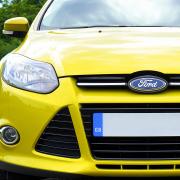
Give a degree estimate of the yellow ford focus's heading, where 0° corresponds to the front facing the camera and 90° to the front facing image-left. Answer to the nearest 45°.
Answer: approximately 0°
